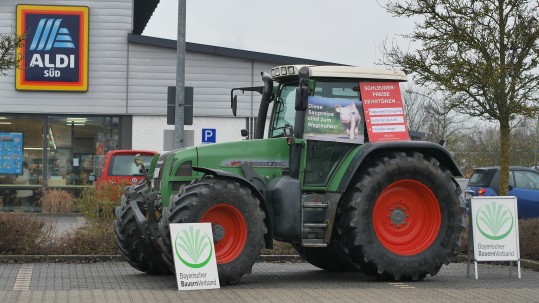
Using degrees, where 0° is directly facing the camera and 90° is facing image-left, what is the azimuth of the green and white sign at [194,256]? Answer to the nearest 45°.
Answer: approximately 0°

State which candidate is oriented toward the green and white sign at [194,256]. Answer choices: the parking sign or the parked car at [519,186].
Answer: the parking sign

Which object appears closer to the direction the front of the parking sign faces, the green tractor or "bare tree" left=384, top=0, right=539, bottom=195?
the green tractor

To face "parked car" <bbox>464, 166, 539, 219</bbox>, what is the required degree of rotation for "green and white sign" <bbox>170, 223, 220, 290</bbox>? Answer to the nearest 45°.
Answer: approximately 135° to its left
